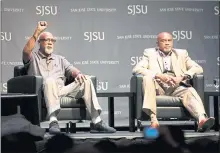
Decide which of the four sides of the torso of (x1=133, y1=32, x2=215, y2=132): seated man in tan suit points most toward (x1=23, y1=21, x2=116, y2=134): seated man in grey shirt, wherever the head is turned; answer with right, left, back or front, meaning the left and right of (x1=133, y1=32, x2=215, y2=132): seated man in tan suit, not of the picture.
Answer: right

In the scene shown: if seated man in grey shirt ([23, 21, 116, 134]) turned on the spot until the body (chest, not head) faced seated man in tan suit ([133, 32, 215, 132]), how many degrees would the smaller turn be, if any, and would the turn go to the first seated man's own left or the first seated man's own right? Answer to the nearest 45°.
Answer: approximately 45° to the first seated man's own left

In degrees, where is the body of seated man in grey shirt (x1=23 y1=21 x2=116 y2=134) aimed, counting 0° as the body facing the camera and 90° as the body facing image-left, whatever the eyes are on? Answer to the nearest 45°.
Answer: approximately 315°

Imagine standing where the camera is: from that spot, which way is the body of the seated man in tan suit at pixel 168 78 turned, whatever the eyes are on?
toward the camera

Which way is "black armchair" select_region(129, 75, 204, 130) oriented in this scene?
toward the camera

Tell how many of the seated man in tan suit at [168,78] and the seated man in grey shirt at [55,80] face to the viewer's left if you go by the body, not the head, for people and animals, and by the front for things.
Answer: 0

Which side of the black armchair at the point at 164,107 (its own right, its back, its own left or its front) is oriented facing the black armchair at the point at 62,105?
right
